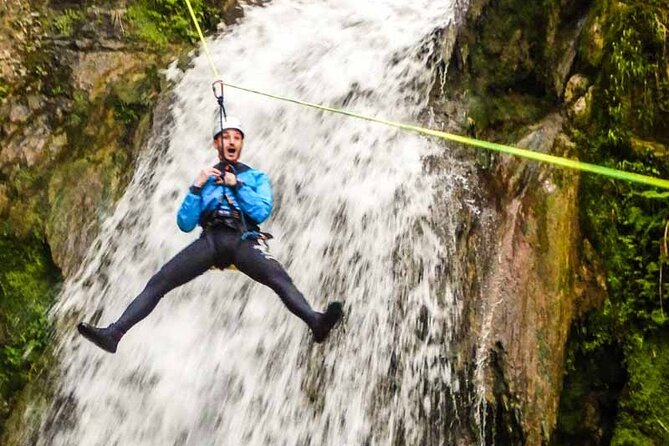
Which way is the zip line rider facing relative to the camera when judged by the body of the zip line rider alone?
toward the camera
